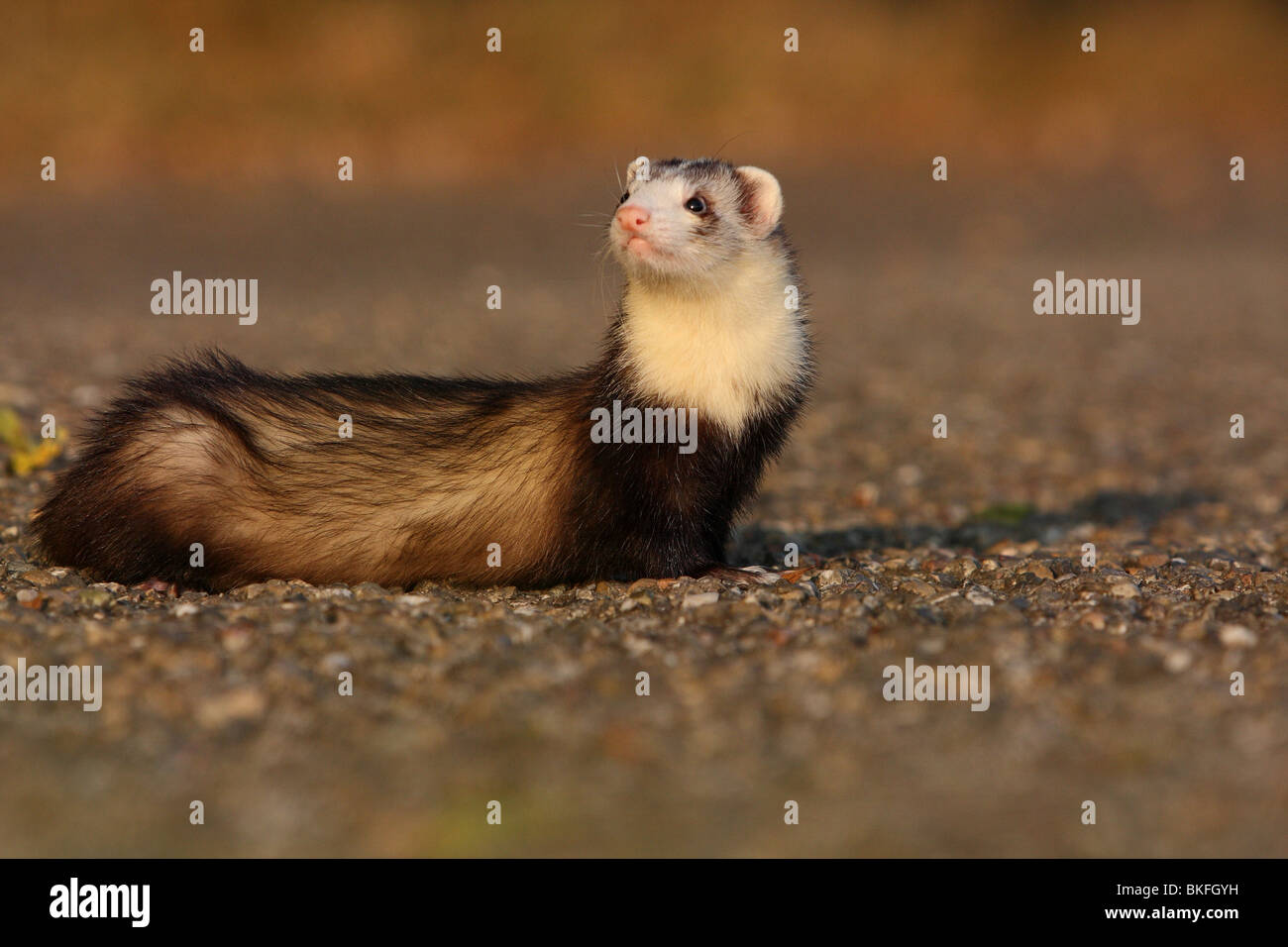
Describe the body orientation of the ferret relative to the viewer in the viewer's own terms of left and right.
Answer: facing to the right of the viewer
